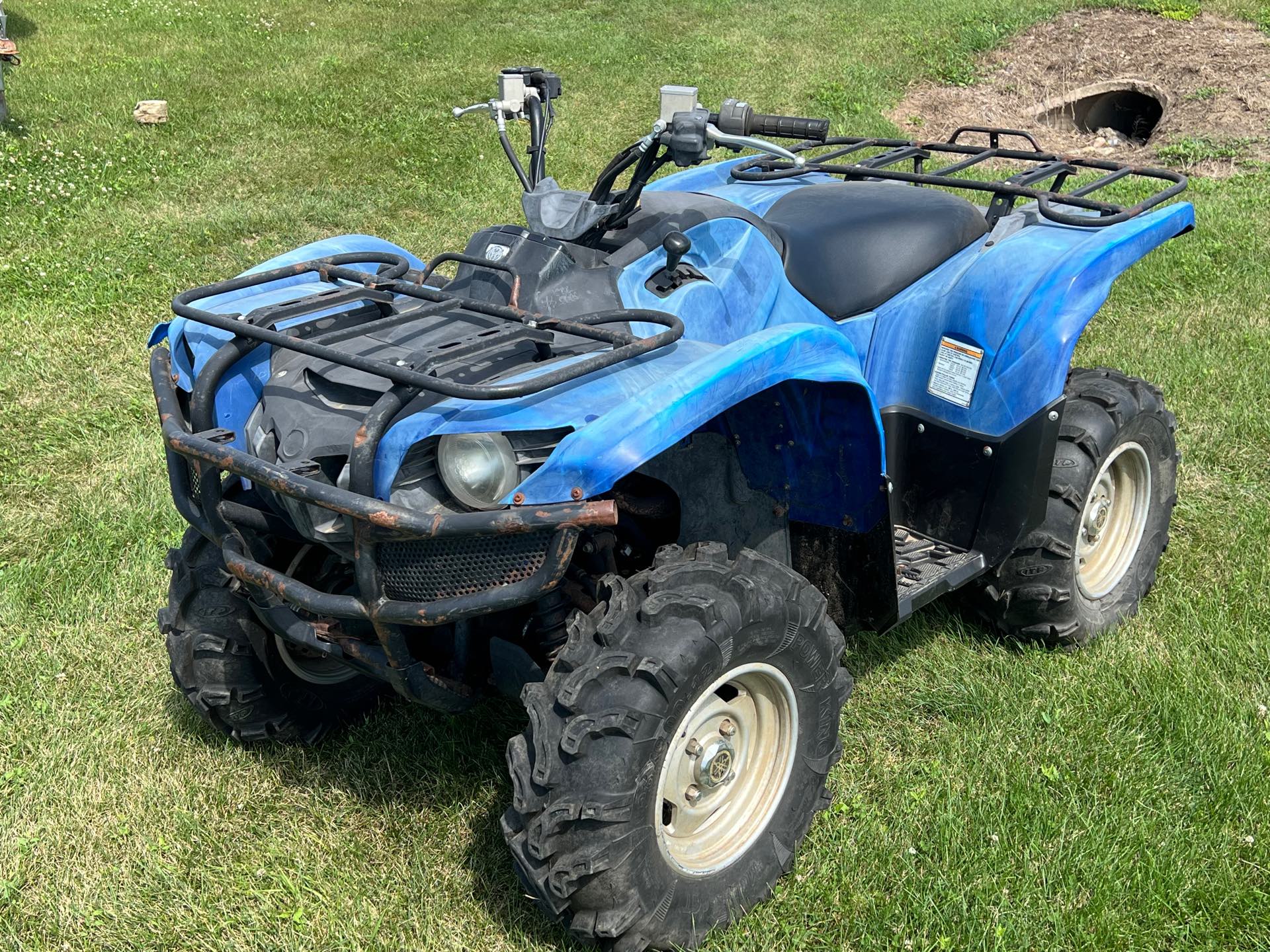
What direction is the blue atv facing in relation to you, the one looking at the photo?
facing the viewer and to the left of the viewer
